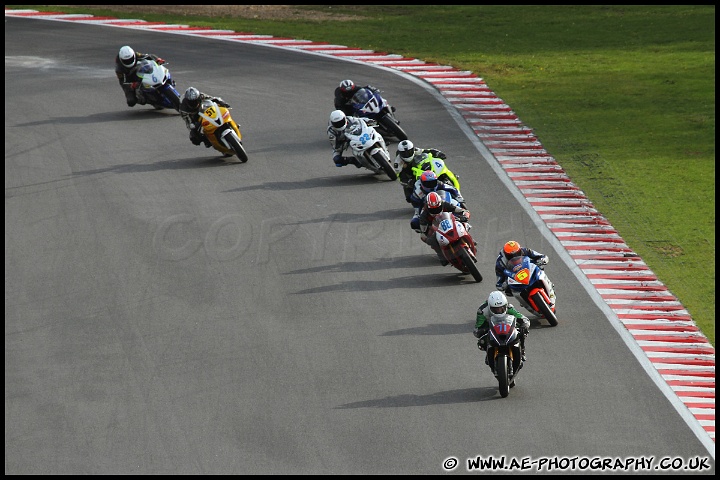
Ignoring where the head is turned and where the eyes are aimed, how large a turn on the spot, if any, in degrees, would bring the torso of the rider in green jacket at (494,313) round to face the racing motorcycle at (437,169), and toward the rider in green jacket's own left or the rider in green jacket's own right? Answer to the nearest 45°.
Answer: approximately 180°

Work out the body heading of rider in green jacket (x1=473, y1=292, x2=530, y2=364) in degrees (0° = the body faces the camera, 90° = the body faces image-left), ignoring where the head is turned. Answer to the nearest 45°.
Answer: approximately 0°

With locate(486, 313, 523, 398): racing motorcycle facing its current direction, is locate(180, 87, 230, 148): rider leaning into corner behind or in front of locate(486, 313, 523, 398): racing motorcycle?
behind

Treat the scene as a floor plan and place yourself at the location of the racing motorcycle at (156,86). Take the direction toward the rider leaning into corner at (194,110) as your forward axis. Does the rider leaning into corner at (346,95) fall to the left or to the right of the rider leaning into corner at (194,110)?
left

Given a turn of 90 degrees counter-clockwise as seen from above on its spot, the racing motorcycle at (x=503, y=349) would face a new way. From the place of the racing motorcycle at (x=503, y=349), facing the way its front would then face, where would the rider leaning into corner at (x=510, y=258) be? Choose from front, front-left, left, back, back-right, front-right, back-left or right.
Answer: left

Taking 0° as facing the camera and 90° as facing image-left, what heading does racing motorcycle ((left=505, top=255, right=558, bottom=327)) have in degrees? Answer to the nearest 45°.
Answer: approximately 0°

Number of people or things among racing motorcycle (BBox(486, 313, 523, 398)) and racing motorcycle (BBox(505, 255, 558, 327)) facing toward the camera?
2

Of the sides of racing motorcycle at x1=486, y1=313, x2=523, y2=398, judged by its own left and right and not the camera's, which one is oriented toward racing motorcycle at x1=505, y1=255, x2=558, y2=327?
back

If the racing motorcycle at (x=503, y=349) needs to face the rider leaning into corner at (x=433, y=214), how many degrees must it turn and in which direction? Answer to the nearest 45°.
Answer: approximately 180°

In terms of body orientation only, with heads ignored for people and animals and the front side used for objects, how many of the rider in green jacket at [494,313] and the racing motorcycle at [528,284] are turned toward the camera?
2
